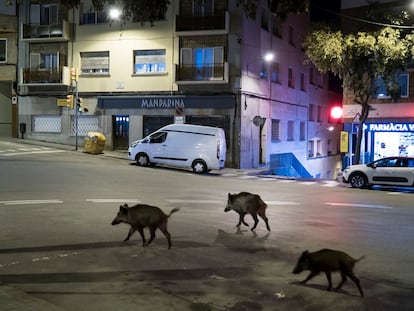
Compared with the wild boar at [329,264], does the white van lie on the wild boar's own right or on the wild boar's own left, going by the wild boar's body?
on the wild boar's own right

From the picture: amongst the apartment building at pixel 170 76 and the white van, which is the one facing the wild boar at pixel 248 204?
the apartment building

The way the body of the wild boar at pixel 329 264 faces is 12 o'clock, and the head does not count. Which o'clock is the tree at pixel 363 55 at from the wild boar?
The tree is roughly at 3 o'clock from the wild boar.

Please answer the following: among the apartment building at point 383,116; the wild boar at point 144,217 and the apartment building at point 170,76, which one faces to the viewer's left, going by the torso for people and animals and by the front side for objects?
the wild boar

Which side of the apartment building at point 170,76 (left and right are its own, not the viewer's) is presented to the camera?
front

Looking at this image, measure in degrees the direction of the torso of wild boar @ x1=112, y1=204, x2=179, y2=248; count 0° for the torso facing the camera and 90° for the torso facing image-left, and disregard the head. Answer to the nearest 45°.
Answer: approximately 90°

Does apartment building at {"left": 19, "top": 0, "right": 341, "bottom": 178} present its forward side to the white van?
yes

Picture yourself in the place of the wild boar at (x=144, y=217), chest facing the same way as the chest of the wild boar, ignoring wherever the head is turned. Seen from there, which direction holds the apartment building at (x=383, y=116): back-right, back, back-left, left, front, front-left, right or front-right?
back-right

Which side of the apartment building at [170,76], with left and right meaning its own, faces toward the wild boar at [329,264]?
front

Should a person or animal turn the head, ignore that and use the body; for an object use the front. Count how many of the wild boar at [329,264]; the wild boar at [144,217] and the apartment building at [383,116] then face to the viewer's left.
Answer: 2

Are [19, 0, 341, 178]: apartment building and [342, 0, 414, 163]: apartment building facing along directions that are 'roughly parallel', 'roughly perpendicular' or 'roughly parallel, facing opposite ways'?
roughly parallel

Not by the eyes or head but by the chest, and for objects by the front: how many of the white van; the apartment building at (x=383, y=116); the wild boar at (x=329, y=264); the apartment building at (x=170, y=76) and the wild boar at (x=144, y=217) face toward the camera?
2

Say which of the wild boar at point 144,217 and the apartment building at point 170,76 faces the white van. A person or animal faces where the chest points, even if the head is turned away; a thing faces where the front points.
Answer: the apartment building

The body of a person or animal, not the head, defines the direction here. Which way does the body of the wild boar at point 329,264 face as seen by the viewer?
to the viewer's left
